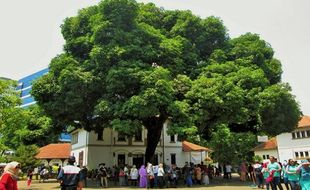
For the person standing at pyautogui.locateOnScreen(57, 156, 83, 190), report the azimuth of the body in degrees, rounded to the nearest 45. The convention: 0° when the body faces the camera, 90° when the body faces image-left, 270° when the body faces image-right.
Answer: approximately 180°

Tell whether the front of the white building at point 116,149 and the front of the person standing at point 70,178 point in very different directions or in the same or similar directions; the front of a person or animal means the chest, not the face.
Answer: very different directions

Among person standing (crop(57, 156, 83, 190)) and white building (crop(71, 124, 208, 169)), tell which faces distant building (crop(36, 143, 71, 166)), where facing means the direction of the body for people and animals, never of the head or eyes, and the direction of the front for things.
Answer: the person standing

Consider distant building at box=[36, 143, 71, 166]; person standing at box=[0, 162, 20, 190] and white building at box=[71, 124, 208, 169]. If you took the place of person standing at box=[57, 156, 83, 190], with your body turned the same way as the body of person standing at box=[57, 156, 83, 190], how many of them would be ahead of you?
2

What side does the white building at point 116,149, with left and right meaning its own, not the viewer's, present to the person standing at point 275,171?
front

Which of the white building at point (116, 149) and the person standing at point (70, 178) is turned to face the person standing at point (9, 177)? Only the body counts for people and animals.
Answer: the white building

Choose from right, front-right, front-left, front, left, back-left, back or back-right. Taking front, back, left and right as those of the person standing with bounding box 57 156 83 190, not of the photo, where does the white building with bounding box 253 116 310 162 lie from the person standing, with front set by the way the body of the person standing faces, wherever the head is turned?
front-right

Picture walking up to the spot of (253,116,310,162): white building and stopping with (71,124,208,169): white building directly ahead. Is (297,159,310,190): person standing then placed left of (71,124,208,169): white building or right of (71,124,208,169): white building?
left
